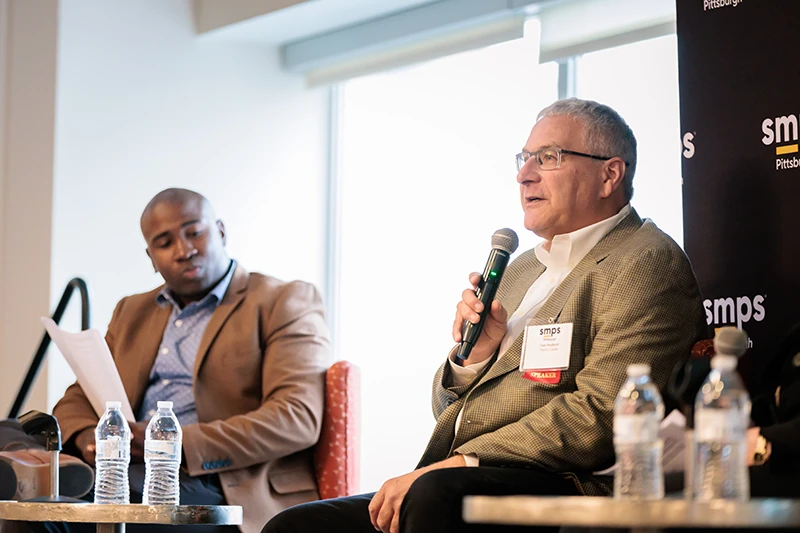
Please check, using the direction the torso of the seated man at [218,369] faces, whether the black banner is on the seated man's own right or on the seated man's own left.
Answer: on the seated man's own left

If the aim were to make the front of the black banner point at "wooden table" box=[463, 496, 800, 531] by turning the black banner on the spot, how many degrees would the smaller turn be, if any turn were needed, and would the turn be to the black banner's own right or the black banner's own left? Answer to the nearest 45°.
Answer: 0° — it already faces it

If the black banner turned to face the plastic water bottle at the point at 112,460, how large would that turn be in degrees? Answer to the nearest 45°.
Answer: approximately 90° to its right

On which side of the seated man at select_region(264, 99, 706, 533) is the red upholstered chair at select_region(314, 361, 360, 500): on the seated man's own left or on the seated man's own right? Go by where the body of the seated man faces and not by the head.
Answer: on the seated man's own right

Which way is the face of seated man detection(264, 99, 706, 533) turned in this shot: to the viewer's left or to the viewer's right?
to the viewer's left

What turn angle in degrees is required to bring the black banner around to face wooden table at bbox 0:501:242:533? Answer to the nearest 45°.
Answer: approximately 45° to its right

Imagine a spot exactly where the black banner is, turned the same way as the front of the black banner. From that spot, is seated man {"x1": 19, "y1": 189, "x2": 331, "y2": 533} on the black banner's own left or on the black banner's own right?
on the black banner's own right

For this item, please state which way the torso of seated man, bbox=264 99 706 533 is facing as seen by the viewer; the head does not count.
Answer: to the viewer's left

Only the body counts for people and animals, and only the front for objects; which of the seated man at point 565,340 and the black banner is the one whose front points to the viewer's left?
the seated man

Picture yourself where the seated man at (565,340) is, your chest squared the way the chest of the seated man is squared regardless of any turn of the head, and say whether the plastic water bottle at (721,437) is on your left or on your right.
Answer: on your left

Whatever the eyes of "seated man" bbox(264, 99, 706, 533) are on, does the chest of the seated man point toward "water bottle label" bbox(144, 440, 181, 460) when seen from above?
yes

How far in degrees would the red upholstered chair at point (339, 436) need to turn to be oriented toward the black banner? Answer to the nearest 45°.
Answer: approximately 135° to its left

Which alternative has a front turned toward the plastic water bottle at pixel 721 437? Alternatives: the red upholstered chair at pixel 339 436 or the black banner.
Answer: the black banner

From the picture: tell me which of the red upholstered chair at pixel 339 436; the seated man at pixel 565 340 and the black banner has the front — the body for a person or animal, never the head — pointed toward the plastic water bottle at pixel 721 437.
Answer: the black banner
